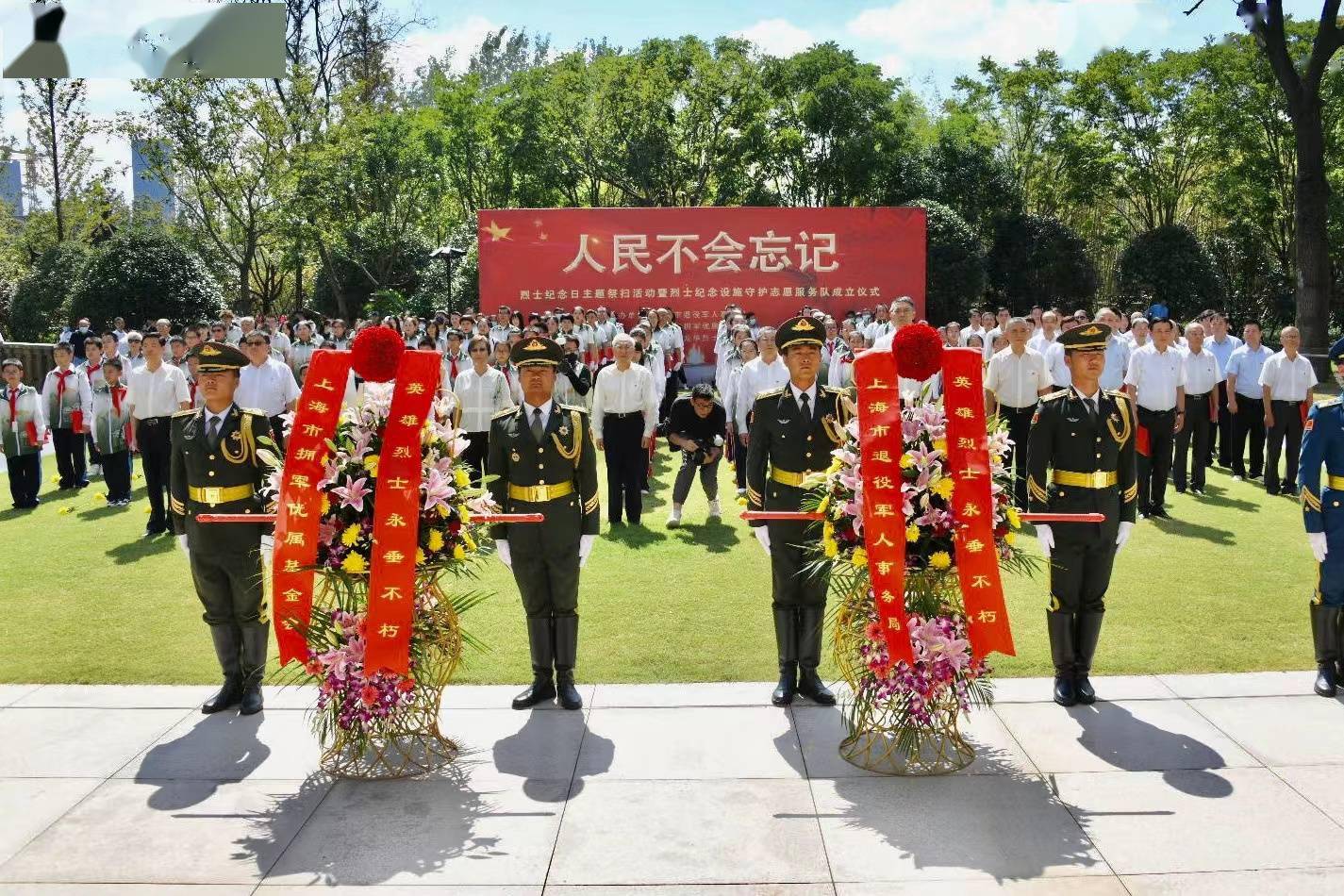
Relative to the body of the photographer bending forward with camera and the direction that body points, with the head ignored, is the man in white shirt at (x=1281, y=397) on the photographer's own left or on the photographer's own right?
on the photographer's own left

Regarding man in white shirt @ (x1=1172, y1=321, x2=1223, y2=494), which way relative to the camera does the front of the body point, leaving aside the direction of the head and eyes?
toward the camera

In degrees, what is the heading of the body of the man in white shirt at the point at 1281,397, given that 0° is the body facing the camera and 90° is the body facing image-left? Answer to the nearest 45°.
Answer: approximately 0°

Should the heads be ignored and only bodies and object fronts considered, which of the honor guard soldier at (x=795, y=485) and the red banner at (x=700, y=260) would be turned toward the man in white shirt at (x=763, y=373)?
the red banner

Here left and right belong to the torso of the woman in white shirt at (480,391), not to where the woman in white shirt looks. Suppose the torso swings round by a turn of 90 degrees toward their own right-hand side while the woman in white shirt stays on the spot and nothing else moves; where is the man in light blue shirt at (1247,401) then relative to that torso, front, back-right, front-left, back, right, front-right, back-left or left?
back

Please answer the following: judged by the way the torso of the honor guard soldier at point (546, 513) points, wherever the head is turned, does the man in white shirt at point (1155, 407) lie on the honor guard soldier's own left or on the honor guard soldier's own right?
on the honor guard soldier's own left

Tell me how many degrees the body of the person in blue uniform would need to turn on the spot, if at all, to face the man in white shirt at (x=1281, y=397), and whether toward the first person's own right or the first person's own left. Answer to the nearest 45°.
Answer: approximately 180°

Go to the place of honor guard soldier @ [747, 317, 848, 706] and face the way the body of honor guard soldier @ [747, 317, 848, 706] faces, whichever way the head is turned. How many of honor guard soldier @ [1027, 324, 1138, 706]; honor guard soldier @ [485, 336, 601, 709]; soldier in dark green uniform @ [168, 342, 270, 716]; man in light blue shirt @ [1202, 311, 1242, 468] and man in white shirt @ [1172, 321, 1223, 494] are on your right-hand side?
2

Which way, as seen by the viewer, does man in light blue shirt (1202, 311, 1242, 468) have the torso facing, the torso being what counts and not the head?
toward the camera

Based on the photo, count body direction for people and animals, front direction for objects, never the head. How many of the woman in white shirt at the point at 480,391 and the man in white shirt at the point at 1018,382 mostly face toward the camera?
2

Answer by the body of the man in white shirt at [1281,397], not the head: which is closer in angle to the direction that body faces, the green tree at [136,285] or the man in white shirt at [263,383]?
the man in white shirt

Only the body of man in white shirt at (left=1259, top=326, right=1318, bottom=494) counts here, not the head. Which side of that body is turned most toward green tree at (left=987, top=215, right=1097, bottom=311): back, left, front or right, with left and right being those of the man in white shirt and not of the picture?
back
